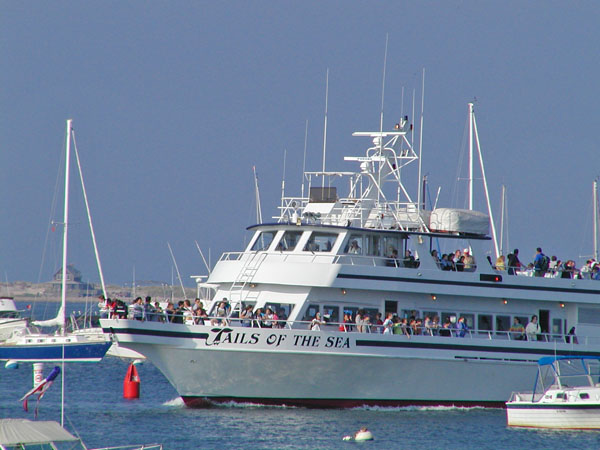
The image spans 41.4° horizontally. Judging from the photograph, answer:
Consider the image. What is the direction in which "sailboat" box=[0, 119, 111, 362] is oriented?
to the viewer's right

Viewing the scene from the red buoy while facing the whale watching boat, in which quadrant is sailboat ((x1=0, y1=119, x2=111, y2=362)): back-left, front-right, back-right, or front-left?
back-left

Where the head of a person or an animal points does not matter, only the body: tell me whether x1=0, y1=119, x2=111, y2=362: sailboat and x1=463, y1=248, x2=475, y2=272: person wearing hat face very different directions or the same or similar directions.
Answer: very different directions

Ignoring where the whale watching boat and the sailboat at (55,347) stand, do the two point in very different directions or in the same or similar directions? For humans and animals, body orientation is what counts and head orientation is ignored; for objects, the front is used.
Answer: very different directions

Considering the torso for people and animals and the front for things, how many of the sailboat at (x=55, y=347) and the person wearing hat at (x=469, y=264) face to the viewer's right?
1

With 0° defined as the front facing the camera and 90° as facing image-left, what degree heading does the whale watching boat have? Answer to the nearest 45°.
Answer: approximately 45°
